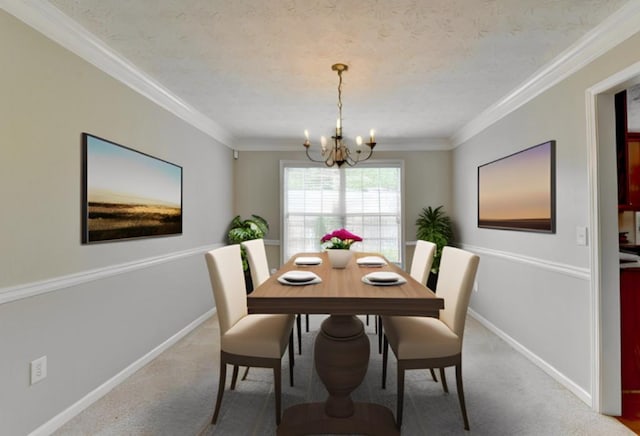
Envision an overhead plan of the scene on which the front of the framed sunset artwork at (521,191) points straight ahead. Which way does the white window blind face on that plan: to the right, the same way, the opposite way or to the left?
to the left

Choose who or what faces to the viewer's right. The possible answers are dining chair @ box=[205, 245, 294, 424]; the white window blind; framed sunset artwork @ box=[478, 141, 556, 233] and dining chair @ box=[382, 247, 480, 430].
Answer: dining chair @ box=[205, 245, 294, 424]

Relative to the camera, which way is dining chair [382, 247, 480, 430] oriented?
to the viewer's left

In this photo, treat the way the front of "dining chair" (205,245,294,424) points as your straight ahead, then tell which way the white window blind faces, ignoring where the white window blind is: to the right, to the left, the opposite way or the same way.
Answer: to the right

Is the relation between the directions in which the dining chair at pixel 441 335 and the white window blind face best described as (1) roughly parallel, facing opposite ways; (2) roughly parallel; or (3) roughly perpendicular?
roughly perpendicular

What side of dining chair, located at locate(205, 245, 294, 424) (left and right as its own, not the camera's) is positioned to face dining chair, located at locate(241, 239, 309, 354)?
left

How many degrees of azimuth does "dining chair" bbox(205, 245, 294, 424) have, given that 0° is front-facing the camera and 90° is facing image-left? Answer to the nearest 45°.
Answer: approximately 270°

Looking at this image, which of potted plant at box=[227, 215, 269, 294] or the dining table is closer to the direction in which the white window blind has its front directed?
the dining table

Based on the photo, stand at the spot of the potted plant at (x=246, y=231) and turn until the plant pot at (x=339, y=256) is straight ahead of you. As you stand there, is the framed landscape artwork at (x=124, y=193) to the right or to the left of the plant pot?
right

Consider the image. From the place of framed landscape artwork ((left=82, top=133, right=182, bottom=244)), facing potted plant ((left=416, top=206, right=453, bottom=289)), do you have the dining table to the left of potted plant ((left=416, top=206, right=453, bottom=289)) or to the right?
right

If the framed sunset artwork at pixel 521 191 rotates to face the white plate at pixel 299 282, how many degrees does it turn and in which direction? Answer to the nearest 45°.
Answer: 0° — it already faces it

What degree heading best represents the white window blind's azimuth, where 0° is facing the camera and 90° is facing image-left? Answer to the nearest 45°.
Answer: approximately 0°

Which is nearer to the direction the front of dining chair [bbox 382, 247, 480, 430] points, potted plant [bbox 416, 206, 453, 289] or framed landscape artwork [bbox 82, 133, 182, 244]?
the framed landscape artwork
